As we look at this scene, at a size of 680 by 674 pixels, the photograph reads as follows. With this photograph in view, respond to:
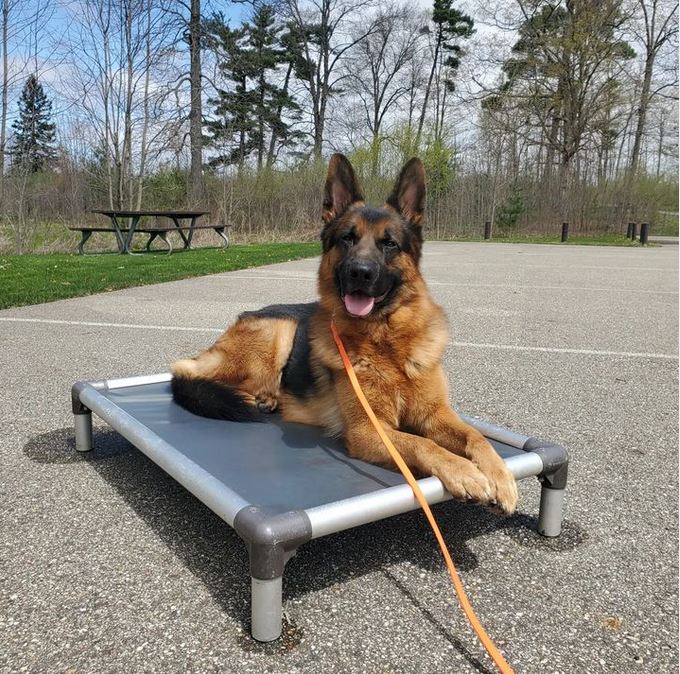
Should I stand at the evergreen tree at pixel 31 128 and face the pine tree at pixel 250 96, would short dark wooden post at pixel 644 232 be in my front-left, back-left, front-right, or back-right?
front-right

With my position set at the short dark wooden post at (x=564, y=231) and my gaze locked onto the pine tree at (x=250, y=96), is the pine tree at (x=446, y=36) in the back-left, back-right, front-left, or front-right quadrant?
front-right

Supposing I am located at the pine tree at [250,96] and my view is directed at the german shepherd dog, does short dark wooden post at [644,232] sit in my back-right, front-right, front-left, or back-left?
front-left

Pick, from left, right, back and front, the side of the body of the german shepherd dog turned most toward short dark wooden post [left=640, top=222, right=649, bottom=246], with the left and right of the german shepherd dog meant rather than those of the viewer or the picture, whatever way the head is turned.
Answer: left

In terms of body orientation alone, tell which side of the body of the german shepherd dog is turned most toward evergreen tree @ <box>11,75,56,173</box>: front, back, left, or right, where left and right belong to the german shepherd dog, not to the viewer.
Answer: back

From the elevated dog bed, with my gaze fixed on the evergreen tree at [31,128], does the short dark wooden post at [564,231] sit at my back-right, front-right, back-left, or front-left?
front-right

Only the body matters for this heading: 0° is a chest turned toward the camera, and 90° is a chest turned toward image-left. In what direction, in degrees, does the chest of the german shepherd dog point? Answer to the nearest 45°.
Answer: approximately 315°

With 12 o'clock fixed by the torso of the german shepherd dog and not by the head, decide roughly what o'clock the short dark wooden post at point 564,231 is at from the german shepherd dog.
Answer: The short dark wooden post is roughly at 8 o'clock from the german shepherd dog.

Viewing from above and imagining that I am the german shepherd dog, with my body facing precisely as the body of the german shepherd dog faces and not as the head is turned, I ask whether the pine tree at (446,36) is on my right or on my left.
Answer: on my left

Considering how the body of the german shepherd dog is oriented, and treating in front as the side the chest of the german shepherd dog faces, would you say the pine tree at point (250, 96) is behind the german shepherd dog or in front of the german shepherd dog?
behind
